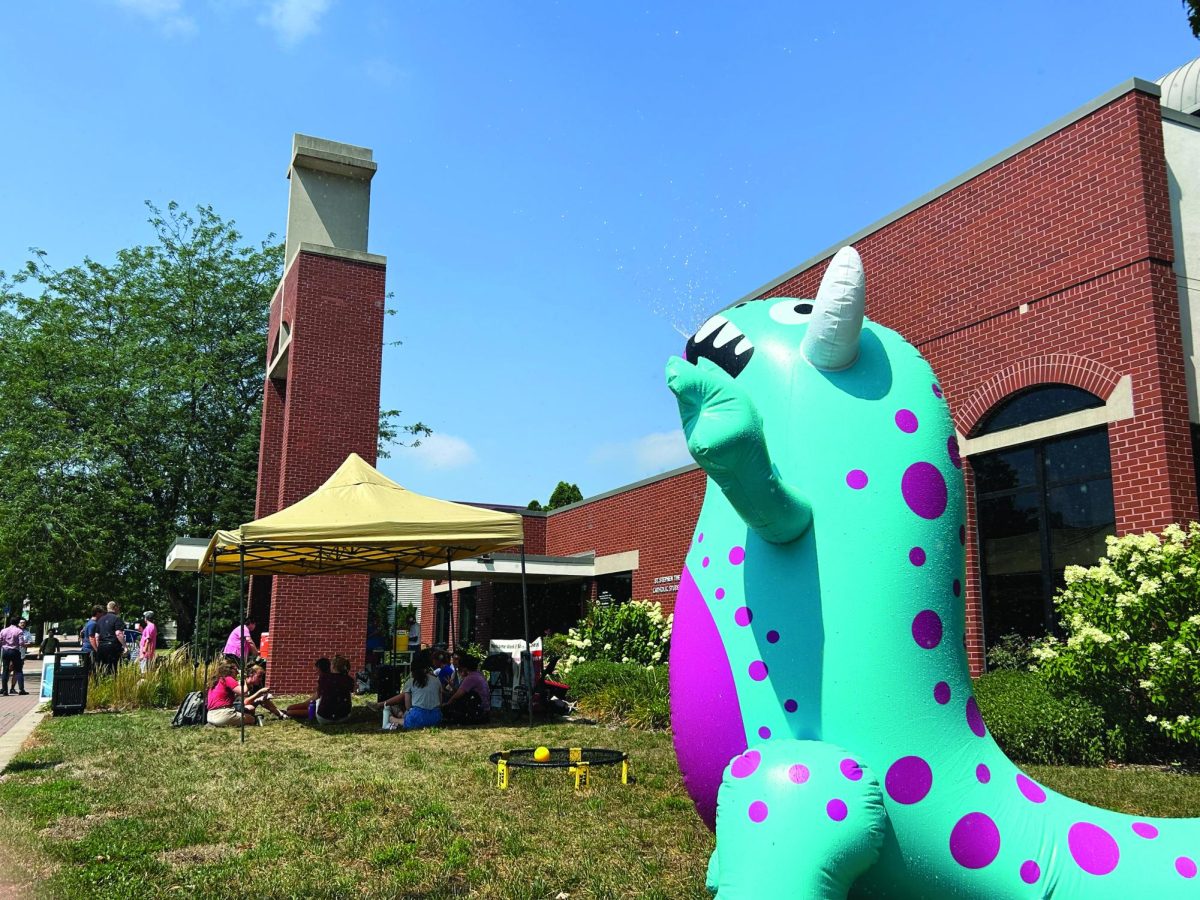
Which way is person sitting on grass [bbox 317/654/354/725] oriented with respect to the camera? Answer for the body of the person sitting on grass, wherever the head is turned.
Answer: away from the camera

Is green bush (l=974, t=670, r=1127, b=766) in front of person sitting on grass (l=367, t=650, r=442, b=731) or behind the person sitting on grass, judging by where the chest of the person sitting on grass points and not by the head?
behind

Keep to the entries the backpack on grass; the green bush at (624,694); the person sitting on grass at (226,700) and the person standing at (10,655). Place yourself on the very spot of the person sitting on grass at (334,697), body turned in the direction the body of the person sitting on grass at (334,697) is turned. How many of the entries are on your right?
1

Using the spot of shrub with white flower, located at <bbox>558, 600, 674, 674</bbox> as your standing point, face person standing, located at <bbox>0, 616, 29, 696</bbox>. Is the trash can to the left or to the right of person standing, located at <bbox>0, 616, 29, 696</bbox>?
left

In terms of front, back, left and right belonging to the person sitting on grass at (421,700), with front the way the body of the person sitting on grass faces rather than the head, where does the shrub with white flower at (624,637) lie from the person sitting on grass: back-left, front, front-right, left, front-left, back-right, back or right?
right

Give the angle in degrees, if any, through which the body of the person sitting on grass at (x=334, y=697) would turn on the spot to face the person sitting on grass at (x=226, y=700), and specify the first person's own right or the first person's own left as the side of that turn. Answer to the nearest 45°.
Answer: approximately 45° to the first person's own left

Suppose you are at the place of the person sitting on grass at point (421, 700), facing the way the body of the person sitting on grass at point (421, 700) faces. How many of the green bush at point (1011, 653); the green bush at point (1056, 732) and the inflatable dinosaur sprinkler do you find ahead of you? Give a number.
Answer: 0

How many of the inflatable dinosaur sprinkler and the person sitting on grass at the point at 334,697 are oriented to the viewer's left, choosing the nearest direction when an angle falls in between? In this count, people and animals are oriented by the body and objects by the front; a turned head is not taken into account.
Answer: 1

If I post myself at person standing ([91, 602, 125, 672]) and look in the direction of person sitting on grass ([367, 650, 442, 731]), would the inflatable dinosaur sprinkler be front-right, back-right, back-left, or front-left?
front-right

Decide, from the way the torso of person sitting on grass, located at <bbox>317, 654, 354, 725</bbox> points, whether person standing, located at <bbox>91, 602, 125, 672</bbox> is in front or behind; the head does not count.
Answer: in front

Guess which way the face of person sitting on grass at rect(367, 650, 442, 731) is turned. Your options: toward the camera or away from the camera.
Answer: away from the camera

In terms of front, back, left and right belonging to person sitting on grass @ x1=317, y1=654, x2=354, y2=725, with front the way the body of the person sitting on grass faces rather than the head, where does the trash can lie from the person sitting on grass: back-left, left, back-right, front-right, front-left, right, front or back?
front-left

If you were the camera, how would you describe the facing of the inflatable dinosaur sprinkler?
facing to the left of the viewer

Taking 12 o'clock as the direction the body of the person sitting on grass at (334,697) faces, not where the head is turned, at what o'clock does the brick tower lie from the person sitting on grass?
The brick tower is roughly at 12 o'clock from the person sitting on grass.

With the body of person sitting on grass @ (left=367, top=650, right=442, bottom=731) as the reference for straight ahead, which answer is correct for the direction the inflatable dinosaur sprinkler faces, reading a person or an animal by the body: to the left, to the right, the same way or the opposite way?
to the left

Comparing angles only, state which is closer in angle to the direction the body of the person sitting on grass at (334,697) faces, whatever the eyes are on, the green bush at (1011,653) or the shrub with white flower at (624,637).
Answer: the shrub with white flower

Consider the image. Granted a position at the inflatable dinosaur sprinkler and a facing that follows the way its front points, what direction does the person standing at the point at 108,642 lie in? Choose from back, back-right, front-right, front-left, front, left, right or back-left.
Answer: front-right

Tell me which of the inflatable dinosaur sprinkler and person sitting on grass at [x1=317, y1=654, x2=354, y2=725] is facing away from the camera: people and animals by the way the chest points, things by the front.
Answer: the person sitting on grass

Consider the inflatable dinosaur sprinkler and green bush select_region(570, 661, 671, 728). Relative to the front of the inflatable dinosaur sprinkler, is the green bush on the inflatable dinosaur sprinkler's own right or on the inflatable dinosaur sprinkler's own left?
on the inflatable dinosaur sprinkler's own right
